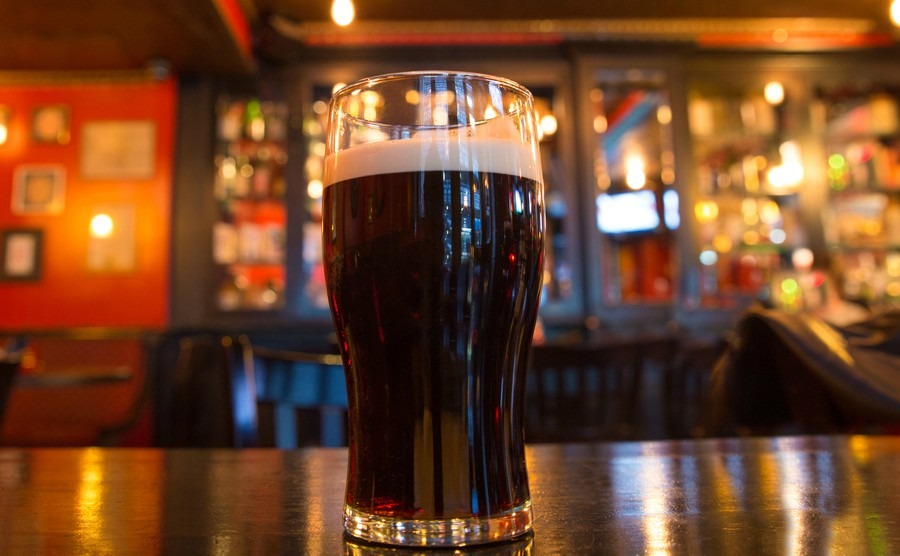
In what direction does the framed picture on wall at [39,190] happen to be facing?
toward the camera

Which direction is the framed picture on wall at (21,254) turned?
toward the camera

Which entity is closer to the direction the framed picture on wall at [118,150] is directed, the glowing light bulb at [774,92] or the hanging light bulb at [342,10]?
the hanging light bulb

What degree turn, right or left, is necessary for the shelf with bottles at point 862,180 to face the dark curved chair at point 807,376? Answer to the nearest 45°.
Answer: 0° — it already faces it

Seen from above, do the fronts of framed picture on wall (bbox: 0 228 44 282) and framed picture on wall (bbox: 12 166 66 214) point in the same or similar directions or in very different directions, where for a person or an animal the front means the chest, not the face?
same or similar directions

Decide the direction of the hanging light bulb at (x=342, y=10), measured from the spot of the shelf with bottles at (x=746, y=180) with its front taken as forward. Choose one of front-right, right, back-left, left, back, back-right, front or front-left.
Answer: front-right

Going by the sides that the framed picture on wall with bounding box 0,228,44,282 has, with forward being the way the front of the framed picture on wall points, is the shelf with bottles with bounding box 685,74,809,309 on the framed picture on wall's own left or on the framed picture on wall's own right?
on the framed picture on wall's own left

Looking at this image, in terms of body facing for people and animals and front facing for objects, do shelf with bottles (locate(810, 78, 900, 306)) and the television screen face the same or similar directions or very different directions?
same or similar directions

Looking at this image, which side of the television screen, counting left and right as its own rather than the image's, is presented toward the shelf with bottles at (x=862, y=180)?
left

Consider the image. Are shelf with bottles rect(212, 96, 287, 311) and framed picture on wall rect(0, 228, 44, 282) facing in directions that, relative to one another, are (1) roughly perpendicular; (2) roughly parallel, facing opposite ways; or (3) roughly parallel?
roughly parallel

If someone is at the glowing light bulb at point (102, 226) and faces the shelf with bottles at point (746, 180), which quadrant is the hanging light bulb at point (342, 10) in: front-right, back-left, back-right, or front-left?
front-right
